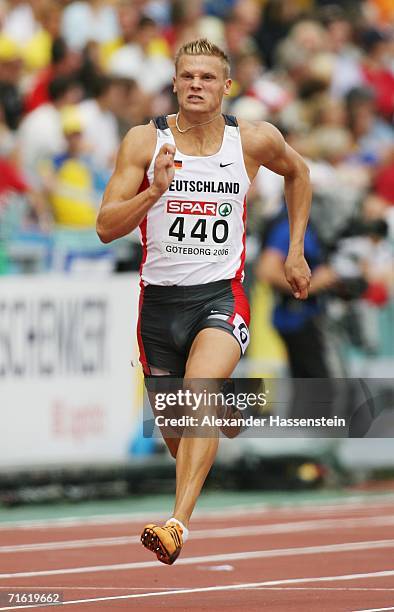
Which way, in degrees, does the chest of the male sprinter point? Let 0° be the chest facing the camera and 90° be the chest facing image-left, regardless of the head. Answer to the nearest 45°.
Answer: approximately 0°

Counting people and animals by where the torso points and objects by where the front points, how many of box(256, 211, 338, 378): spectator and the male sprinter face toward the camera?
2

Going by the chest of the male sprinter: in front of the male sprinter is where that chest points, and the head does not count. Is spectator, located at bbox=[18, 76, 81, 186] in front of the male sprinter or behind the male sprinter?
behind

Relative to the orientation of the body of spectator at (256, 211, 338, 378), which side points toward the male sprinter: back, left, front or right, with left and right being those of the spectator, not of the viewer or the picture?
front

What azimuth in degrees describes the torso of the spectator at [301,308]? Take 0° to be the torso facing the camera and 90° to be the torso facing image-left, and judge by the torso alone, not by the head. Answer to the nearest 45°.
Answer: approximately 0°

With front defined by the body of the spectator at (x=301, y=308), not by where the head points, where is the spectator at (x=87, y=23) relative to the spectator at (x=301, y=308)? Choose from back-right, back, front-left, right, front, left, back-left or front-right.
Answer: back-right

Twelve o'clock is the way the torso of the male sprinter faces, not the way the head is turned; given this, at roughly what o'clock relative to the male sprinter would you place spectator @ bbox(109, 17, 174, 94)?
The spectator is roughly at 6 o'clock from the male sprinter.
